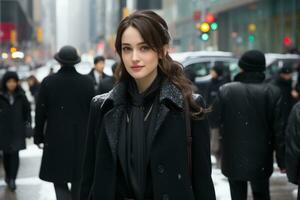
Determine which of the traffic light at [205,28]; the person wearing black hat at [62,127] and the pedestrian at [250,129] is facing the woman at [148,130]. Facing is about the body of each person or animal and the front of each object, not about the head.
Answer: the traffic light

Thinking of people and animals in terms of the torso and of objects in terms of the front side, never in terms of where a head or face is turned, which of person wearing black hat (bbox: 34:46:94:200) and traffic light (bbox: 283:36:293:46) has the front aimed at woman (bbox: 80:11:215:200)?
the traffic light

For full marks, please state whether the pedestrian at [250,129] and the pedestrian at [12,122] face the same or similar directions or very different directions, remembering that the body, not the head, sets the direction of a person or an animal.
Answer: very different directions

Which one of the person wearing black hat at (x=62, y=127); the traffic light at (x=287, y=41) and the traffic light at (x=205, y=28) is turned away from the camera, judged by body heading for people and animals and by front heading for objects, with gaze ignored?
the person wearing black hat

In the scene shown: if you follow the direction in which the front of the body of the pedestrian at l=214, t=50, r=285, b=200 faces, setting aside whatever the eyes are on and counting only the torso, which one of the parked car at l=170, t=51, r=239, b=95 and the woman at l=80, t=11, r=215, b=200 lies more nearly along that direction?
the parked car

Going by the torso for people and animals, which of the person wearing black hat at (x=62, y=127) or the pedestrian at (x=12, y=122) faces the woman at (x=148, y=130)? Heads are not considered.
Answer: the pedestrian

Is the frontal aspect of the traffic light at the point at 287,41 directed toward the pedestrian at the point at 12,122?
yes

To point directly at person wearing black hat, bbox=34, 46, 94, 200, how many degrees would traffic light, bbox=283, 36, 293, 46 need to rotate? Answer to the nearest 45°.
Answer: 0° — it already faces them

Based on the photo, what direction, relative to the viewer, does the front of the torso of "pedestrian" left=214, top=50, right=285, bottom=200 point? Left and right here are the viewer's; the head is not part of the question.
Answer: facing away from the viewer

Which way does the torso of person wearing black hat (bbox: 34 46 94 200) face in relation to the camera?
away from the camera

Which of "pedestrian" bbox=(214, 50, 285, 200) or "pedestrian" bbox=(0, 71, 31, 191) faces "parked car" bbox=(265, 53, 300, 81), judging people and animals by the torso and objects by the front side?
"pedestrian" bbox=(214, 50, 285, 200)
